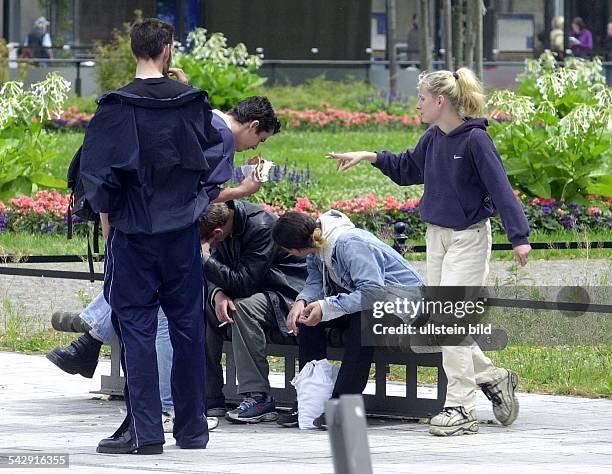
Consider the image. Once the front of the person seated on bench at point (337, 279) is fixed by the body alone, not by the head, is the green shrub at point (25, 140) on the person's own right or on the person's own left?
on the person's own right

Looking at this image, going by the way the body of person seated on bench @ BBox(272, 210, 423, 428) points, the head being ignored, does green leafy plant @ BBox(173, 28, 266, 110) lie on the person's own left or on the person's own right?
on the person's own right

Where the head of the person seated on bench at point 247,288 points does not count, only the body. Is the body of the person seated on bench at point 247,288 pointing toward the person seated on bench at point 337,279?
no

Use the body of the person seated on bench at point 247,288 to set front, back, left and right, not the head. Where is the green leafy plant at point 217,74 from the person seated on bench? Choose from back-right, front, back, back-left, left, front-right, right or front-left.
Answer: back-right

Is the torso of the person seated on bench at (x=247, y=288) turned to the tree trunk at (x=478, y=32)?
no

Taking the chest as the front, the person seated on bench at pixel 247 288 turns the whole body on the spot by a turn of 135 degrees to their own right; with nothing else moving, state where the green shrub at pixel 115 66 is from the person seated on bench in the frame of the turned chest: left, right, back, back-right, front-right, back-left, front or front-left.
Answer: front

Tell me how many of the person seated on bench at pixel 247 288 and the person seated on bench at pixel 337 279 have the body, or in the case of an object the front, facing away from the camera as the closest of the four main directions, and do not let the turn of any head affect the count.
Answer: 0

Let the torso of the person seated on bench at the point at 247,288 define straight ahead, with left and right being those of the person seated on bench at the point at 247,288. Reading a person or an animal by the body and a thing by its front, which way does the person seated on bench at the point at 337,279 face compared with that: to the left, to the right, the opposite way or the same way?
the same way

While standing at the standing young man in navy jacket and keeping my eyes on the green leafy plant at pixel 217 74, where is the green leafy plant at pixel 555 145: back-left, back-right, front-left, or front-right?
front-right

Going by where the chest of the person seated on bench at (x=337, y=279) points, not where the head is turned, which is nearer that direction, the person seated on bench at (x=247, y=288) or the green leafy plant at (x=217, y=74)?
the person seated on bench

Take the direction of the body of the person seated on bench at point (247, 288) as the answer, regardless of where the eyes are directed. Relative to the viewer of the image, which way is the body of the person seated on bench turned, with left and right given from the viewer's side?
facing the viewer and to the left of the viewer

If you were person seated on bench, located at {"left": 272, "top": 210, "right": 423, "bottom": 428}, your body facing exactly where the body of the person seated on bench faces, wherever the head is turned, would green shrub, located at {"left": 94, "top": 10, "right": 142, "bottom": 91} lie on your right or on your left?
on your right

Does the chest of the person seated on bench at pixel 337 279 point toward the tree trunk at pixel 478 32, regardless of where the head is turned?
no
